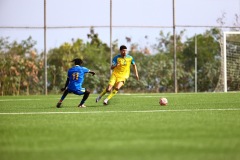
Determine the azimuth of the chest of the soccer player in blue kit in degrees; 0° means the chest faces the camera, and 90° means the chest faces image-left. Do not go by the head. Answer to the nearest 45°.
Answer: approximately 225°
